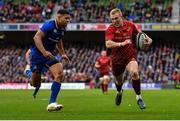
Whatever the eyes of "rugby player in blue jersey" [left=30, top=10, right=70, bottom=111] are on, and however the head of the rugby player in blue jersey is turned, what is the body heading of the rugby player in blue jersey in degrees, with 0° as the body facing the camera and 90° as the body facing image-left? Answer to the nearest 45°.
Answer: approximately 315°

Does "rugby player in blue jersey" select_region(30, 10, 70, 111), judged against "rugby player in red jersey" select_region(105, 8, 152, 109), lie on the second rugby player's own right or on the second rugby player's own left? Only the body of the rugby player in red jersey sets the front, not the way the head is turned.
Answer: on the second rugby player's own right

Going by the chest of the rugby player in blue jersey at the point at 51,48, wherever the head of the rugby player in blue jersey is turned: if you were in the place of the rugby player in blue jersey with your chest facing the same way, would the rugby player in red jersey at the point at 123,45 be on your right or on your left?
on your left

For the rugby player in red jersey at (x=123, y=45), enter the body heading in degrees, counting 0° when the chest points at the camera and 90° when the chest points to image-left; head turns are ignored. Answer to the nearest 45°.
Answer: approximately 0°
